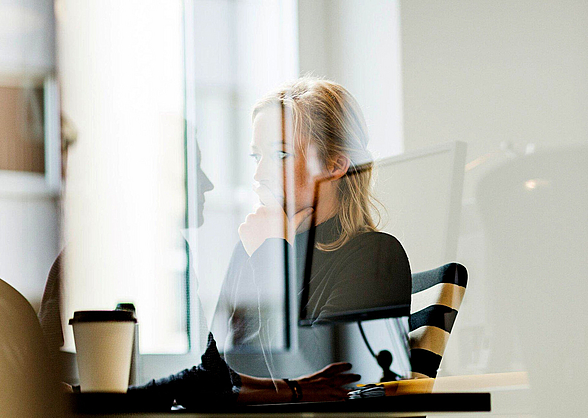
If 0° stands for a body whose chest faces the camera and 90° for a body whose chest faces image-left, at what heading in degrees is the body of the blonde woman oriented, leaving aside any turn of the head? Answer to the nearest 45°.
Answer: approximately 45°
